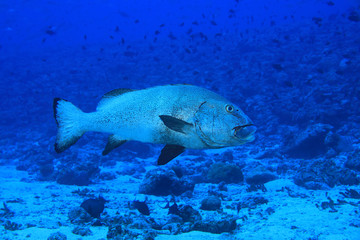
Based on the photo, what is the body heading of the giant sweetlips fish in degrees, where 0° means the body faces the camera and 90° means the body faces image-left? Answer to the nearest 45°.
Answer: approximately 270°
